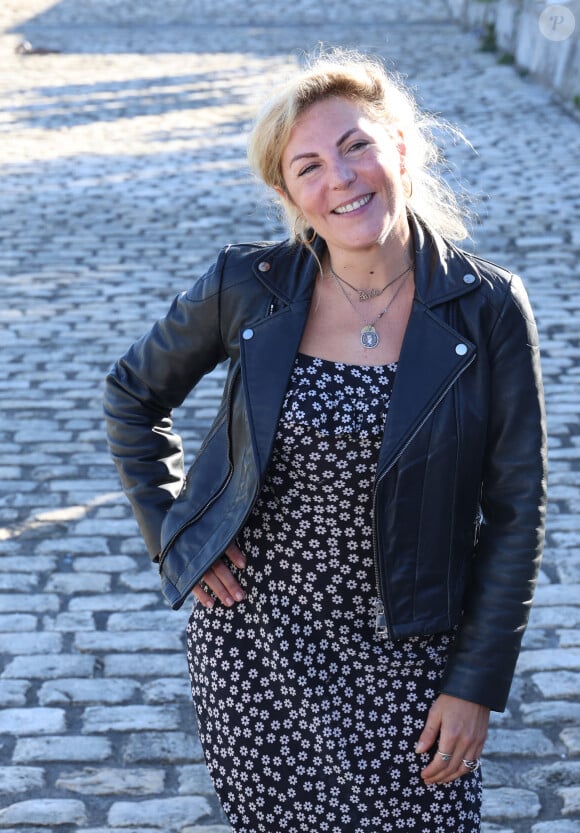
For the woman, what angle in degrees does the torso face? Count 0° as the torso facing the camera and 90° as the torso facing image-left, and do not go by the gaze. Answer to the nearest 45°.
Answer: approximately 0°

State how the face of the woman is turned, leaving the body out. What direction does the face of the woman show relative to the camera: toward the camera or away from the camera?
toward the camera
